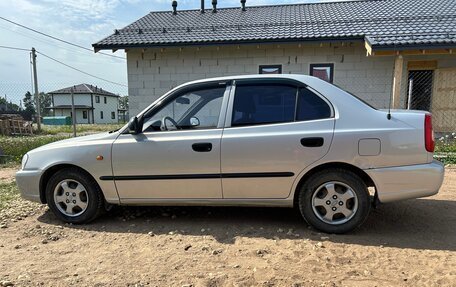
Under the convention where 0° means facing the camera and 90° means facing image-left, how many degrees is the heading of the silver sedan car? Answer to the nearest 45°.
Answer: approximately 90°

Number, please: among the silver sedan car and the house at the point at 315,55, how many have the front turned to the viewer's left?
1

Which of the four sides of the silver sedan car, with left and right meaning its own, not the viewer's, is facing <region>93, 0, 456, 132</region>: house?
right

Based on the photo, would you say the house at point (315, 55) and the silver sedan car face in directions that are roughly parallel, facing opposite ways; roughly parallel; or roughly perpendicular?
roughly perpendicular

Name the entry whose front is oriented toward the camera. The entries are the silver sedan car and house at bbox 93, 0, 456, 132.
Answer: the house

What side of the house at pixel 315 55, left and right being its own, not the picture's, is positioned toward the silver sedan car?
front

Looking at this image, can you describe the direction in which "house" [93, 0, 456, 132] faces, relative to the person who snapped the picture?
facing the viewer
